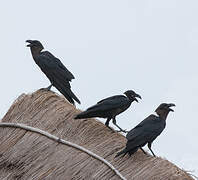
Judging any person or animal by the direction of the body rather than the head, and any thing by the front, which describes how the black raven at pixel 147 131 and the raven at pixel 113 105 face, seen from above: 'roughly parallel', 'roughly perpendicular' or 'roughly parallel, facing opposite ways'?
roughly parallel

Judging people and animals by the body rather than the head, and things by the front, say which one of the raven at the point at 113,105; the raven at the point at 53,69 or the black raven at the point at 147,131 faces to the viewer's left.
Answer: the raven at the point at 53,69

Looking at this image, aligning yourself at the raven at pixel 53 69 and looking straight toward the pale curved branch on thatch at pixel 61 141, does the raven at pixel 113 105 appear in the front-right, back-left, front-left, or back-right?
front-left

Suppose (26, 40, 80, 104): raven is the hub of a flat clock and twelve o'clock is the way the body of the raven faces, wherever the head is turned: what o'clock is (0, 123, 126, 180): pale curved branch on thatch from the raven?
The pale curved branch on thatch is roughly at 9 o'clock from the raven.

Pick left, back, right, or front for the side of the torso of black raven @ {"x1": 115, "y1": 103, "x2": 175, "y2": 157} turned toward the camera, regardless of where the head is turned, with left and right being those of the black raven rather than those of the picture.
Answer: right

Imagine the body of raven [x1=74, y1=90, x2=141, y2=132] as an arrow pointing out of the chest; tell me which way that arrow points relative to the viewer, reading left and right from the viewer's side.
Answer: facing to the right of the viewer

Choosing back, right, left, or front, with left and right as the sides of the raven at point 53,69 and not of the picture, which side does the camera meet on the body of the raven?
left

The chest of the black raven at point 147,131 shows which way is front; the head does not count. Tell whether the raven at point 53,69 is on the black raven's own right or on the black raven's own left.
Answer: on the black raven's own left

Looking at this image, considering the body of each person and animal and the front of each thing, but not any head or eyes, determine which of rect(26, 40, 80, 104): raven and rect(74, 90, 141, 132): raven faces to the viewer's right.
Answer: rect(74, 90, 141, 132): raven

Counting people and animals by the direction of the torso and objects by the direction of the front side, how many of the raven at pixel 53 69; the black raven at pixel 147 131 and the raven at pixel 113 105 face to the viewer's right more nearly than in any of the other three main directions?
2

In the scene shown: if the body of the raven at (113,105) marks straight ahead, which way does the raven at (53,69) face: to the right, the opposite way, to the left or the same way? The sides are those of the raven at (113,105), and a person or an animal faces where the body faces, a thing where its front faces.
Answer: the opposite way

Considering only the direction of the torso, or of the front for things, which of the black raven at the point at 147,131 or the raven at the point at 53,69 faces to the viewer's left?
the raven

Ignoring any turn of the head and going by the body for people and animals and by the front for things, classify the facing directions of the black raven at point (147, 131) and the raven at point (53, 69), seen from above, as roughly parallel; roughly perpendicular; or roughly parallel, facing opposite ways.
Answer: roughly parallel, facing opposite ways
